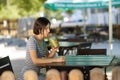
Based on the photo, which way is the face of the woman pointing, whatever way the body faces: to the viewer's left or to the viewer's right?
to the viewer's right

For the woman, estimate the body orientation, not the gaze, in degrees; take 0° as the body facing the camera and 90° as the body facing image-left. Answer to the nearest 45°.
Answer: approximately 270°
